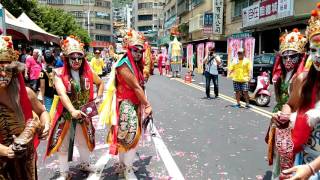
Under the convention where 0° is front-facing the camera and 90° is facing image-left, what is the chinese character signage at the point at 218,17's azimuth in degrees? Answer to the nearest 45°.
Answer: approximately 0°

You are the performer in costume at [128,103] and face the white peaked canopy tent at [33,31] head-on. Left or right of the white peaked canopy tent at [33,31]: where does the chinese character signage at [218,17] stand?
right

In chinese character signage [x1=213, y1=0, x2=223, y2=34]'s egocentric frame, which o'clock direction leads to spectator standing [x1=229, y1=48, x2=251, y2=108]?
The spectator standing is roughly at 12 o'clock from the chinese character signage.

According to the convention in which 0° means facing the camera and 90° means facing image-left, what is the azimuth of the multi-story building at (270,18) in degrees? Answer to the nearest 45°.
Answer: approximately 45°

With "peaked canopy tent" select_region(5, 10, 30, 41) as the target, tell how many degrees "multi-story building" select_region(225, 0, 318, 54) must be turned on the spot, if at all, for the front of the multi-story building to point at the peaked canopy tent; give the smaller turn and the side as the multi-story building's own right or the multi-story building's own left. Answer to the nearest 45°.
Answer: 0° — it already faces it

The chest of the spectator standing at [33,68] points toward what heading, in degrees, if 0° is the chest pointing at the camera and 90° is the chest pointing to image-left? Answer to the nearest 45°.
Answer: approximately 315°

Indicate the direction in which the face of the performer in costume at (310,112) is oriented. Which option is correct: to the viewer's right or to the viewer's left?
to the viewer's left
